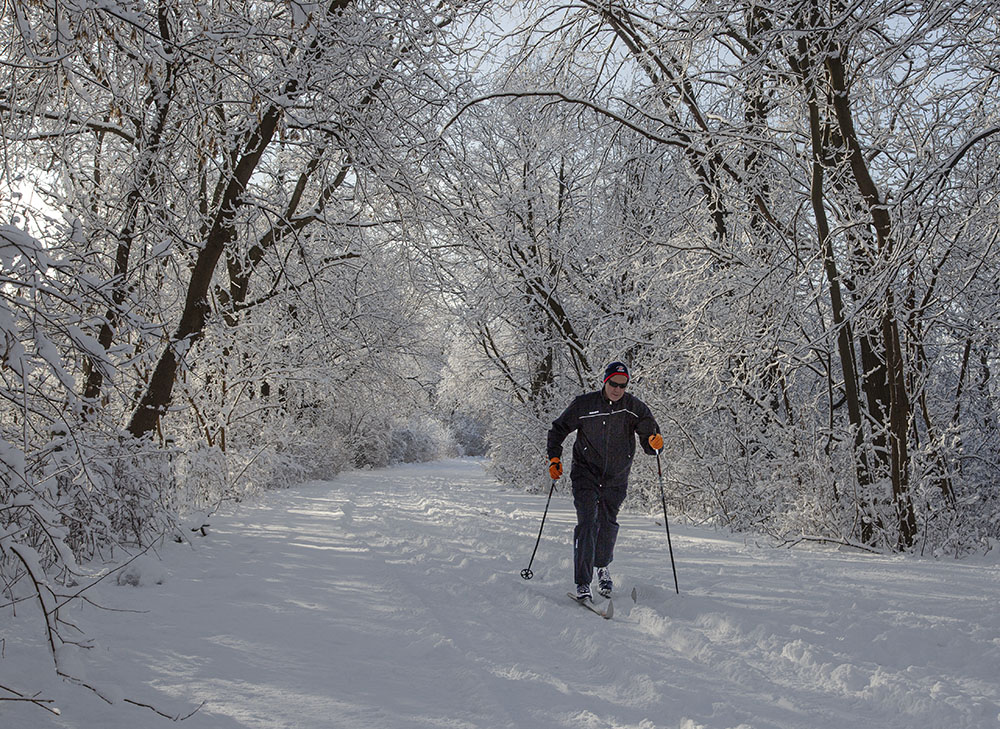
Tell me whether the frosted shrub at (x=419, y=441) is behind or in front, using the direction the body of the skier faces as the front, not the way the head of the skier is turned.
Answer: behind

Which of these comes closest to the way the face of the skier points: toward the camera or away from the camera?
toward the camera

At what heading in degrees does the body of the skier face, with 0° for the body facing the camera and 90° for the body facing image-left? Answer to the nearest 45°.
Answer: approximately 0°
